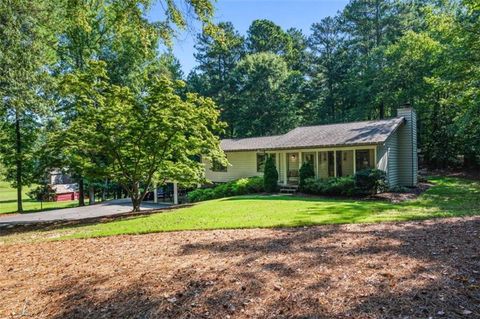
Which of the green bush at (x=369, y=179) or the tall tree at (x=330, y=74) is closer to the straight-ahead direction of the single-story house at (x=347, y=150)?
the green bush

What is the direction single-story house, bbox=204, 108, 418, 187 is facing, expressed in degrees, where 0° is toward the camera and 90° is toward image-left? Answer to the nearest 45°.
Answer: approximately 45°

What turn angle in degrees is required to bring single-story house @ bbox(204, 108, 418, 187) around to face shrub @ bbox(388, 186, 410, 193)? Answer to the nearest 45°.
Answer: approximately 90° to its left

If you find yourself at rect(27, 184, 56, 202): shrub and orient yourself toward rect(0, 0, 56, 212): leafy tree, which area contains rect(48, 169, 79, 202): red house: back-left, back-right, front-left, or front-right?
back-left

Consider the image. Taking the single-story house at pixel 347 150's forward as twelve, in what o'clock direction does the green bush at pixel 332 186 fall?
The green bush is roughly at 11 o'clock from the single-story house.

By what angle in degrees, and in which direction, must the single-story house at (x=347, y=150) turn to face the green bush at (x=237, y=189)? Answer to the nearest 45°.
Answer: approximately 45° to its right

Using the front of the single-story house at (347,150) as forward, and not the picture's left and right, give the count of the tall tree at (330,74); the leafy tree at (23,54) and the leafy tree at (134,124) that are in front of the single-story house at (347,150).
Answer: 2
